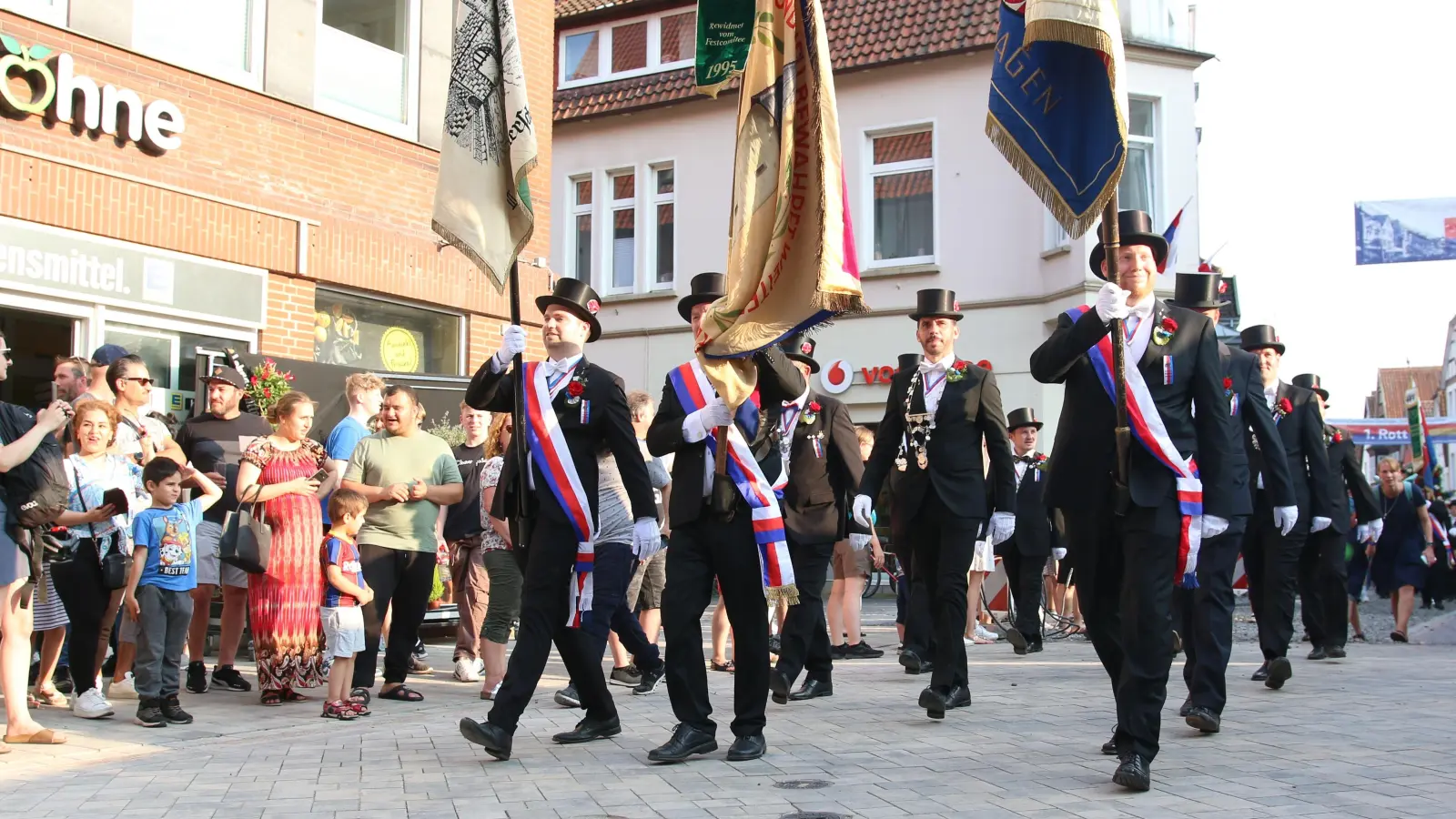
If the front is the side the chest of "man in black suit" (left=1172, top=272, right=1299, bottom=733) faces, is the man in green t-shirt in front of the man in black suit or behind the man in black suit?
in front

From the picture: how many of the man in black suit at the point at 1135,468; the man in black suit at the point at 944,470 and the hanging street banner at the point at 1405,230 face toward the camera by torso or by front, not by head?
3

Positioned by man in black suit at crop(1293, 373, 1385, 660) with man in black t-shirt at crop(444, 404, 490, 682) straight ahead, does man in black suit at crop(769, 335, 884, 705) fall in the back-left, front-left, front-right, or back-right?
front-left

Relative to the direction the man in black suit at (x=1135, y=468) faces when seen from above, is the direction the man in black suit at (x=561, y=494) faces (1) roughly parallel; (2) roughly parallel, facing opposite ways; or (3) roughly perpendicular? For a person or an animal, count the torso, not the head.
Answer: roughly parallel

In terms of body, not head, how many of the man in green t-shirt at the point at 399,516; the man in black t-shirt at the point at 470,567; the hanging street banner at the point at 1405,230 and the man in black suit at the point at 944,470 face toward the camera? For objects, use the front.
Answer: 4

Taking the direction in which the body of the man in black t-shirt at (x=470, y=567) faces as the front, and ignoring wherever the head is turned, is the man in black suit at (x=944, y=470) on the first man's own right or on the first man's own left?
on the first man's own left

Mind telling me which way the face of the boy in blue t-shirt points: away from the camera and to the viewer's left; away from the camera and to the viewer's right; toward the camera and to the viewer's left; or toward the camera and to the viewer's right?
toward the camera and to the viewer's right

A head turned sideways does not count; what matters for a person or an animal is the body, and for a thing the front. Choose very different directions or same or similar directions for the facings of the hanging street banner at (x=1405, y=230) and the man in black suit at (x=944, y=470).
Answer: same or similar directions

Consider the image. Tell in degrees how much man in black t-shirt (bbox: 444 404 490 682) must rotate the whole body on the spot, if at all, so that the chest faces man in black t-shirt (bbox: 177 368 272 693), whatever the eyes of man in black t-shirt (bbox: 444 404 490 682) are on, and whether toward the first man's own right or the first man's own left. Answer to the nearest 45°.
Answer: approximately 90° to the first man's own right

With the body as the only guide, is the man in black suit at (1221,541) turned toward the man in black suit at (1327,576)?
no

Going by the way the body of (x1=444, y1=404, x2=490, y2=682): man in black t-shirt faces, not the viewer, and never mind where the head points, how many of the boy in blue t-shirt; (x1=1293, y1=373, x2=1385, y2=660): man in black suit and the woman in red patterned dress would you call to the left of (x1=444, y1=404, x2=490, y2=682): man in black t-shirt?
1

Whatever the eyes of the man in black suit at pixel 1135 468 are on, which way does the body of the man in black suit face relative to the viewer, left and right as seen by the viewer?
facing the viewer

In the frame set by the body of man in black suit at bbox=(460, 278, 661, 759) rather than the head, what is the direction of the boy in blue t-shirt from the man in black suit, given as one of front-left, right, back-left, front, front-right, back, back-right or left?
right

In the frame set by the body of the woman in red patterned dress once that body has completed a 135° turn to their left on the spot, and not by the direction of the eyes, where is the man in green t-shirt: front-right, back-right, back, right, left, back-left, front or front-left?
right

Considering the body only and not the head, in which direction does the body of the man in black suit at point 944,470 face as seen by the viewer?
toward the camera

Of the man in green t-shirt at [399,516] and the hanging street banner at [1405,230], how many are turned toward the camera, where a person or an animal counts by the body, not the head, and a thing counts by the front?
2

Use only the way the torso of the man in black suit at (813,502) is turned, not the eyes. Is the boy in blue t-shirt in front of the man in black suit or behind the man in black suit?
in front

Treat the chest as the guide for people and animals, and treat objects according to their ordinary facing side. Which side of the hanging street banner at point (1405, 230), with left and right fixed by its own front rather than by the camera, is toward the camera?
front

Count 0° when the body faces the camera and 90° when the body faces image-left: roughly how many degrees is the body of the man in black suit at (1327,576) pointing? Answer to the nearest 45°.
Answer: approximately 45°

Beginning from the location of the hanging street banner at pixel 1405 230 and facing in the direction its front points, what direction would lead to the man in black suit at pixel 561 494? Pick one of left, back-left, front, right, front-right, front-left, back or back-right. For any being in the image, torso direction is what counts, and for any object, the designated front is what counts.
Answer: front

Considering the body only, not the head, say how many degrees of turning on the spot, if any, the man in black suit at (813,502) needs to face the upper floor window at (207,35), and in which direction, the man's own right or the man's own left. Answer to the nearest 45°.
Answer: approximately 90° to the man's own right

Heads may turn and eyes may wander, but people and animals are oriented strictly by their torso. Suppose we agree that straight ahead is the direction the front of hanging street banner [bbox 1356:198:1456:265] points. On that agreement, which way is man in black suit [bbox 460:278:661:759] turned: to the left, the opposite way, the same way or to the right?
the same way
